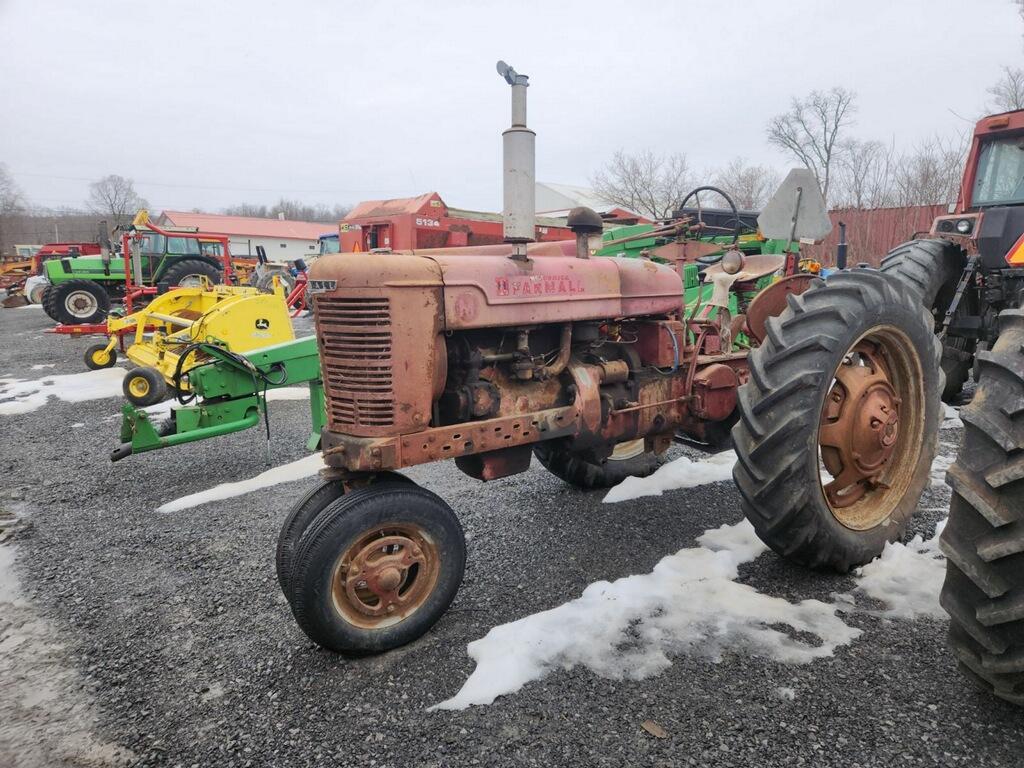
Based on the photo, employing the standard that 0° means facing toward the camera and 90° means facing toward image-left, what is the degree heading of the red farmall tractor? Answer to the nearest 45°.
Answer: approximately 45°

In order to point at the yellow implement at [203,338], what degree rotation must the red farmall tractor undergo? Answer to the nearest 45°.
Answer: approximately 90° to its right

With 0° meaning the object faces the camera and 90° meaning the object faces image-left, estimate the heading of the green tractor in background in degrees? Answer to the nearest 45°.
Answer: approximately 45°

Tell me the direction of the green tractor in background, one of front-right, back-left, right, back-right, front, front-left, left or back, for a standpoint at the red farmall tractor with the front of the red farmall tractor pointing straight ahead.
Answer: right

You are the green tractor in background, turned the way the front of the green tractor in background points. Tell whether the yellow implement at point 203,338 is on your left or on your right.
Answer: on your left

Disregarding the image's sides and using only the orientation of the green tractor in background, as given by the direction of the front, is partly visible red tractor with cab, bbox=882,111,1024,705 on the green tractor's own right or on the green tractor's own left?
on the green tractor's own left
